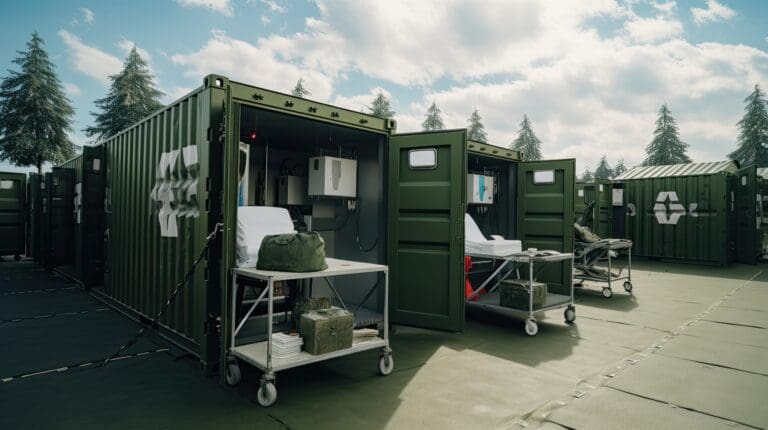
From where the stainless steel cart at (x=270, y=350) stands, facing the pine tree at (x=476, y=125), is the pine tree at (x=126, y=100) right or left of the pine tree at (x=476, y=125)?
left

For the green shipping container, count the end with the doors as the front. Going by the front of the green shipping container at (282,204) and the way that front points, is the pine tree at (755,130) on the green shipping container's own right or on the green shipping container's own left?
on the green shipping container's own left

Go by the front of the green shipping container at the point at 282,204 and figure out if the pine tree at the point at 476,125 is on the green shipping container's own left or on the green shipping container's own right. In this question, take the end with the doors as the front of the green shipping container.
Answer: on the green shipping container's own left

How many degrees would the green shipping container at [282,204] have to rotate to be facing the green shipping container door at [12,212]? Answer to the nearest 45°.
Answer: approximately 180°

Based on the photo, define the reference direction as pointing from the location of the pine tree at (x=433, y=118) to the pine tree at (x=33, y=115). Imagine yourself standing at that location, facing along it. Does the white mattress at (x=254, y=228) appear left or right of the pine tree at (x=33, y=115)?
left

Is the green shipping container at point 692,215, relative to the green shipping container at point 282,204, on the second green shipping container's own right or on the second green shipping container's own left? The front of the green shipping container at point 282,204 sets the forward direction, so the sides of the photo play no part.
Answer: on the second green shipping container's own left

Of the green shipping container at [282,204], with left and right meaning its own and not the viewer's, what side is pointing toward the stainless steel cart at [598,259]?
left

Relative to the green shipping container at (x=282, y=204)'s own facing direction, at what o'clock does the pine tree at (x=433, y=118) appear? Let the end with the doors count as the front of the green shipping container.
The pine tree is roughly at 8 o'clock from the green shipping container.

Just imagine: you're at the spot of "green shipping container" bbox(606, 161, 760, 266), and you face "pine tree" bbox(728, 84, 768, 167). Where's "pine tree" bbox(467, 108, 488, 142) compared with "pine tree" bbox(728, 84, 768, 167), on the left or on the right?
left

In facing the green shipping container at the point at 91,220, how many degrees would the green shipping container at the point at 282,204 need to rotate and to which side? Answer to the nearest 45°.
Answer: approximately 180°

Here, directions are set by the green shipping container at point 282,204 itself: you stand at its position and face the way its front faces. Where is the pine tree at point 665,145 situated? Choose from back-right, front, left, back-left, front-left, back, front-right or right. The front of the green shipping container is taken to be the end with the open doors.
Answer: left

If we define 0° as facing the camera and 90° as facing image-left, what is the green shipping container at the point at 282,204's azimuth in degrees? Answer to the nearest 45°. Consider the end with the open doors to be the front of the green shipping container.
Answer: approximately 315°
